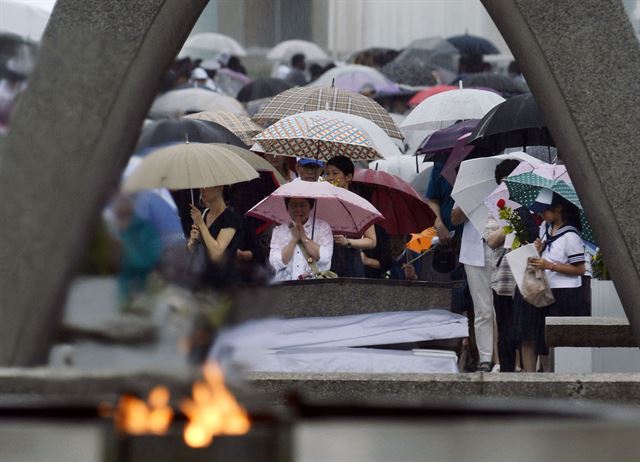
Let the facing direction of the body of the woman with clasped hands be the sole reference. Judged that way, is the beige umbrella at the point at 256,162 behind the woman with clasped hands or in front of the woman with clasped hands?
behind

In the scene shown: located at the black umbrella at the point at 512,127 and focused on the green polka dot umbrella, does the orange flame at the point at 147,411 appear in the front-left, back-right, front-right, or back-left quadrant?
front-right

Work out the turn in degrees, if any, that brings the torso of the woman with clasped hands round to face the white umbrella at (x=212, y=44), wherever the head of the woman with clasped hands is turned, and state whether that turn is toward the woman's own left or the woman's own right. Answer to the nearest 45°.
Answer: approximately 180°

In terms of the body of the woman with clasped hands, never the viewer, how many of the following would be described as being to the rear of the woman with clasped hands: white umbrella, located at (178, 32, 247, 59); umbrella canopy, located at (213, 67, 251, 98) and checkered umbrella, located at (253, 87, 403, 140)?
3

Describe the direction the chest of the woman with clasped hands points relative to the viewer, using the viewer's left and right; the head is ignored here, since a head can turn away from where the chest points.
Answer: facing the viewer

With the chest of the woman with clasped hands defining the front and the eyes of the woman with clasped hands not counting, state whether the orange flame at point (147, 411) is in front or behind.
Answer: in front

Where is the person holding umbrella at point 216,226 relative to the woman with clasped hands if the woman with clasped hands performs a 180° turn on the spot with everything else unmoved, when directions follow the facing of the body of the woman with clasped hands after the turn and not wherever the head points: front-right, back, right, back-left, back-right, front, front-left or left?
back-left

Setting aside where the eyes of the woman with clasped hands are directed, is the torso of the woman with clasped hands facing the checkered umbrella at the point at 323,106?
no

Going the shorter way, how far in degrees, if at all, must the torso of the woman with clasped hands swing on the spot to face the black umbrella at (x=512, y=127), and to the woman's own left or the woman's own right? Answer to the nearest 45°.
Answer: approximately 135° to the woman's own left

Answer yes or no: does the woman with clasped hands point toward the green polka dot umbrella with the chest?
no

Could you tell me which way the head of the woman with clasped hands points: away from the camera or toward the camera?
toward the camera

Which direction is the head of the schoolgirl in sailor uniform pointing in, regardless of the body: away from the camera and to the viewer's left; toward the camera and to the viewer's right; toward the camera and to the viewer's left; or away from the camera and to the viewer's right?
toward the camera and to the viewer's left

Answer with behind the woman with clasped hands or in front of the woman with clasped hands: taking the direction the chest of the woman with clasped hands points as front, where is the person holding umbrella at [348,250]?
behind
